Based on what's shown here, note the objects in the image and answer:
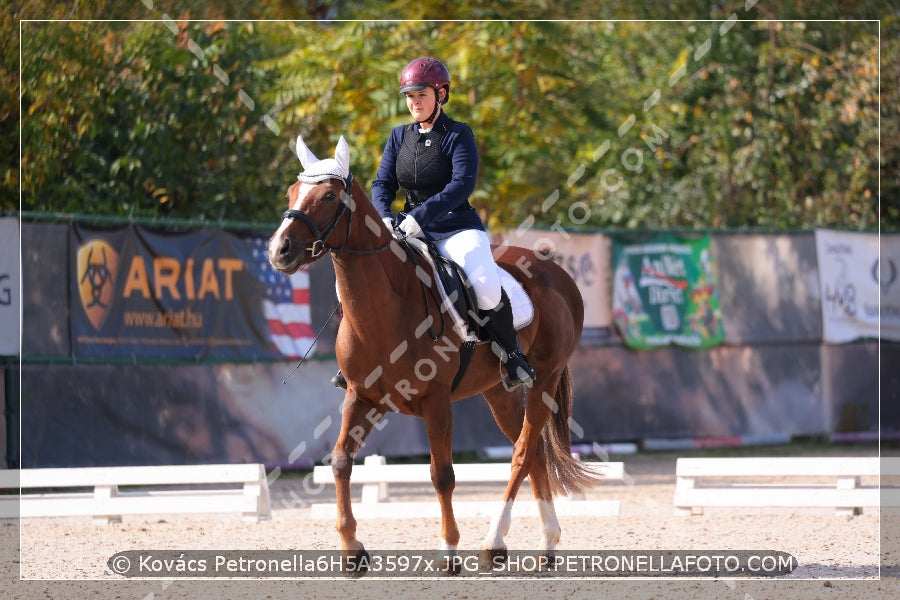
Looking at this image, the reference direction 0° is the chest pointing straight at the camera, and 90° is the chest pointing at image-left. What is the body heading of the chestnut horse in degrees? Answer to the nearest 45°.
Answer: approximately 45°

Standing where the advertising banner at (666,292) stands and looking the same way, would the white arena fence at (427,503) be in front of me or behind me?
in front

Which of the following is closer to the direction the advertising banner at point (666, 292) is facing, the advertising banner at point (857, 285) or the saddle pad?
the saddle pad

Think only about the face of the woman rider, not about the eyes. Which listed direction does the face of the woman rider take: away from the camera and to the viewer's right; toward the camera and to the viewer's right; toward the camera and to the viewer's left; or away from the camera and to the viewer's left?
toward the camera and to the viewer's left

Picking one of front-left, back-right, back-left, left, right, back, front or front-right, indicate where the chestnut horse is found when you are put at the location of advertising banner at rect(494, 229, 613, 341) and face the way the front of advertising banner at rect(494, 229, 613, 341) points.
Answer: front

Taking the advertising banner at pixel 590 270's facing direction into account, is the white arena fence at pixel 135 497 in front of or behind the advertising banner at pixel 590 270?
in front

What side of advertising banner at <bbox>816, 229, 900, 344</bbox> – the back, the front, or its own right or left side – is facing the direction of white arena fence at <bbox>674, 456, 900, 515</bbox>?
front

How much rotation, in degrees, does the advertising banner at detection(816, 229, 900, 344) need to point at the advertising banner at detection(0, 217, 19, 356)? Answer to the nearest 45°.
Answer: approximately 45° to its right

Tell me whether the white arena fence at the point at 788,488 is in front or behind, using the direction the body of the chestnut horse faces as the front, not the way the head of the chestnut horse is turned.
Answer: behind

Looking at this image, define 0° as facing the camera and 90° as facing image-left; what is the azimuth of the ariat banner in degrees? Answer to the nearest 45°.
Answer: approximately 0°
